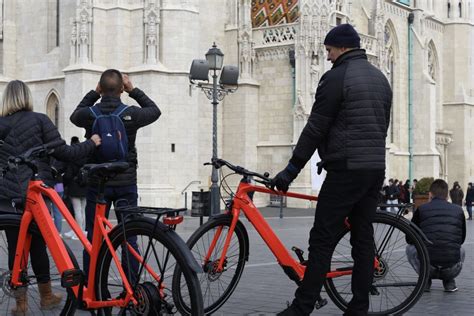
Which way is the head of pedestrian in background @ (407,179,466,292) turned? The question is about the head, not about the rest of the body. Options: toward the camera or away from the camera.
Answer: away from the camera

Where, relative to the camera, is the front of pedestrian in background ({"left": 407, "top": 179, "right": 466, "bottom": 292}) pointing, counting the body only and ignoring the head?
away from the camera

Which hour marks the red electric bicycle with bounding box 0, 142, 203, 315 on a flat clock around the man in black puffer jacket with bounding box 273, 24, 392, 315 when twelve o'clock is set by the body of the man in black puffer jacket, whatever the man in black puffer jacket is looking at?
The red electric bicycle is roughly at 10 o'clock from the man in black puffer jacket.

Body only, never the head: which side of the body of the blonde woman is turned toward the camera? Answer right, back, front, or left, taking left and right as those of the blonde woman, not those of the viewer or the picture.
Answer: back

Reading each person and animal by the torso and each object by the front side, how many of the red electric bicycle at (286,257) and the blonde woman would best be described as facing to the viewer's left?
1

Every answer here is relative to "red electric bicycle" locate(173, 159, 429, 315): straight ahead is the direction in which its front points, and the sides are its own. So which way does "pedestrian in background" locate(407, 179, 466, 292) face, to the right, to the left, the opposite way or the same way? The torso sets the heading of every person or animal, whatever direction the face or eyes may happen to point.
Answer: to the right

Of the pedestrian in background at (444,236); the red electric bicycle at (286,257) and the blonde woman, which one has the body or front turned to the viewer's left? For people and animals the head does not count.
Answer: the red electric bicycle

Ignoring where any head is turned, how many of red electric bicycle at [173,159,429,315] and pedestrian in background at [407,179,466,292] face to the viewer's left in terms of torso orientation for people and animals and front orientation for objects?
1

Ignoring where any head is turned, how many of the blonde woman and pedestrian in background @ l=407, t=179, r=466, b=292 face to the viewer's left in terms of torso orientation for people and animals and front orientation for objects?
0

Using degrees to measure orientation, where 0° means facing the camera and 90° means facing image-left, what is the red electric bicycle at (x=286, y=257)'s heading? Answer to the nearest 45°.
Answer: approximately 90°
